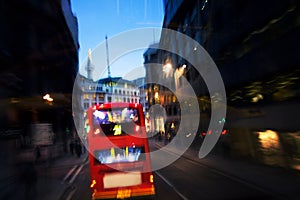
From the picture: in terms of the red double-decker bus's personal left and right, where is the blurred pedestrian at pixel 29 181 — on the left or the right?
on its left

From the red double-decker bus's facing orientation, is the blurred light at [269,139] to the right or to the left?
on its right

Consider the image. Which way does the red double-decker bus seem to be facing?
away from the camera

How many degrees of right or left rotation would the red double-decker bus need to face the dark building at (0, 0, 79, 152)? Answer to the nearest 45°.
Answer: approximately 45° to its left
